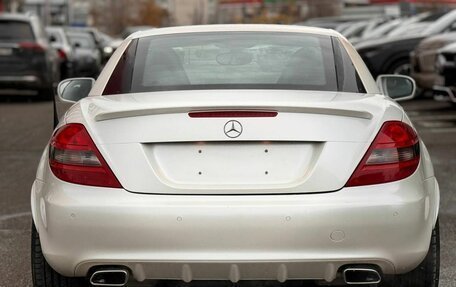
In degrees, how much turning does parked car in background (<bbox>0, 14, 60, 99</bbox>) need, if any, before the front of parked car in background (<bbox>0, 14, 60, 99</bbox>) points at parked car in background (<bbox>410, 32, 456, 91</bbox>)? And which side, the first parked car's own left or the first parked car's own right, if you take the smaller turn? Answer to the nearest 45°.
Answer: approximately 135° to the first parked car's own right

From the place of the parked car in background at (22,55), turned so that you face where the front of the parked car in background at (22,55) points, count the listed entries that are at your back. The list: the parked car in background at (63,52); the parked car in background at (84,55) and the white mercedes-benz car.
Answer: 1

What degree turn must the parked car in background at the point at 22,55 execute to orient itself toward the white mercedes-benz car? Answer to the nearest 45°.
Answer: approximately 180°

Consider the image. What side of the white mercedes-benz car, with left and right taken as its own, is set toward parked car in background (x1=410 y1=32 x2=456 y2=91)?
front

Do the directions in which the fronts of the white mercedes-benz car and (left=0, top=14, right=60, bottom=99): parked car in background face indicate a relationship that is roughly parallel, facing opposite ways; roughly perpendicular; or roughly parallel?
roughly parallel

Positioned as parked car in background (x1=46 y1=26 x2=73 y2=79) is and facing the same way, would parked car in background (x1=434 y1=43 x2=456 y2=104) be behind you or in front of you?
behind

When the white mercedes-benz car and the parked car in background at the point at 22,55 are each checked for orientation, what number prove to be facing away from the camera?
2

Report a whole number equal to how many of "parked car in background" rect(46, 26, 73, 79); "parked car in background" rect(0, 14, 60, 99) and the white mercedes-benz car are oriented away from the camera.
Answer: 3

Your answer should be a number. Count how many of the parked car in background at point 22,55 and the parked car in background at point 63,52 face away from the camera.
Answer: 2

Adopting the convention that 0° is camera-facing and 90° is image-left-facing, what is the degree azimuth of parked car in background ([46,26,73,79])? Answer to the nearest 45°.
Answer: approximately 180°

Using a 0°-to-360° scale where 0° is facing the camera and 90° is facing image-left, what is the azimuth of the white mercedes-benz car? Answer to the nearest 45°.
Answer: approximately 180°

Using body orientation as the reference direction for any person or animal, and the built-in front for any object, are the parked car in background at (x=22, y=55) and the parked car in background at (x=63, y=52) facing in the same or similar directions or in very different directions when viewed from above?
same or similar directions

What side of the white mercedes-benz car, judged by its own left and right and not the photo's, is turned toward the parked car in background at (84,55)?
front

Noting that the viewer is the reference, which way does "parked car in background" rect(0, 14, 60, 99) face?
facing away from the viewer

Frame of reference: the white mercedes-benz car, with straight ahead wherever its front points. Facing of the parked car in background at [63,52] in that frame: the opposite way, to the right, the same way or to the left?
the same way
